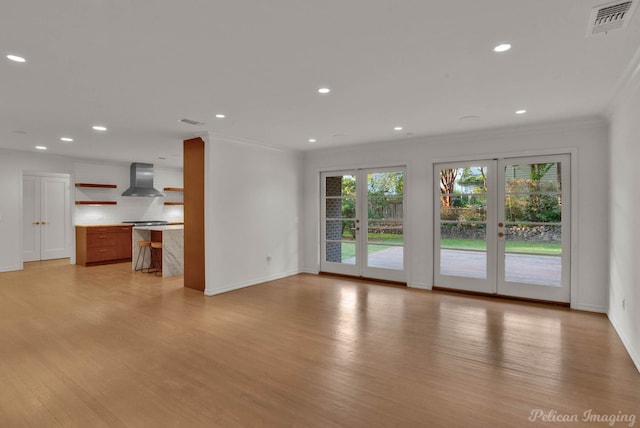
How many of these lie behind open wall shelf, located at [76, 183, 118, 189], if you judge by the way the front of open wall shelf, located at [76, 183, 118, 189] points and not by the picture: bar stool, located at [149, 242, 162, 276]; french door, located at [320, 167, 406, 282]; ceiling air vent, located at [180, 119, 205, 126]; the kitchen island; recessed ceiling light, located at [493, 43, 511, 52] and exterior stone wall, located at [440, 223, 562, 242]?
0

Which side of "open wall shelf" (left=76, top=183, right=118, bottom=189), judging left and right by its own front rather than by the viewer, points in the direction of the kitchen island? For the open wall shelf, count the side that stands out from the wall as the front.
front

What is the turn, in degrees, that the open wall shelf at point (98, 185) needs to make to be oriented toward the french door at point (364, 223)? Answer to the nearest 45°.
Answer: approximately 45° to its left

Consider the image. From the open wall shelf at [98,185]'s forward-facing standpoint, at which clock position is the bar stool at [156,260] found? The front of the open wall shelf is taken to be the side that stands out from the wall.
The bar stool is roughly at 11 o'clock from the open wall shelf.

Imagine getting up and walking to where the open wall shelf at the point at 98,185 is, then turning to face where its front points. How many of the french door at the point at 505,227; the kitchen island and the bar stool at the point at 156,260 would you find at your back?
0

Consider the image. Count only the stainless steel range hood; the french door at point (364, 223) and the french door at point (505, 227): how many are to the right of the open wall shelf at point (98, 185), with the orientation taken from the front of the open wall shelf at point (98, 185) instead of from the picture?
0

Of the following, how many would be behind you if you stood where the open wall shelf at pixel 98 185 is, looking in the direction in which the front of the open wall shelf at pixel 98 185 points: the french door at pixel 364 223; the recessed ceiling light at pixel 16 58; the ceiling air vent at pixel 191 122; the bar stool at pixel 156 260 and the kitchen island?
0

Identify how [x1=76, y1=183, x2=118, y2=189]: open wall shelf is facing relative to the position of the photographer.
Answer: facing the viewer

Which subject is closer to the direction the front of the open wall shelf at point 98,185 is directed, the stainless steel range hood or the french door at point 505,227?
the french door

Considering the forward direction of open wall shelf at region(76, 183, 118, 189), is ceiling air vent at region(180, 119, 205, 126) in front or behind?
in front

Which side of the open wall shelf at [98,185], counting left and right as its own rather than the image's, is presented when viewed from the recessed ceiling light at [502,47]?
front

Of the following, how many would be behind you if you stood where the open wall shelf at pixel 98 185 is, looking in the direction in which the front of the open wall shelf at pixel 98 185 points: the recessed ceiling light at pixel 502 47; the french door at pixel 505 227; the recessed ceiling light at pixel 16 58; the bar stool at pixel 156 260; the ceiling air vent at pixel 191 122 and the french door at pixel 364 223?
0

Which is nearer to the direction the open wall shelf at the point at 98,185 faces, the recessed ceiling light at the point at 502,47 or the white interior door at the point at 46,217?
the recessed ceiling light

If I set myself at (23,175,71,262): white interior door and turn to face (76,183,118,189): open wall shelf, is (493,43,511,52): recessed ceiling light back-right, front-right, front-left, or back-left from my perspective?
front-right

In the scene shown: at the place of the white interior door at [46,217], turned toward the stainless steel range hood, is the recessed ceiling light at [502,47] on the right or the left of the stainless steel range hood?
right

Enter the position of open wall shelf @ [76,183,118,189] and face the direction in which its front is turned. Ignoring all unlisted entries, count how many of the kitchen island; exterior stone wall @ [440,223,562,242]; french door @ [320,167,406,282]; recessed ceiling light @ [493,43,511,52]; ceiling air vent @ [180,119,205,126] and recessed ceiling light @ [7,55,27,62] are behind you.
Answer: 0

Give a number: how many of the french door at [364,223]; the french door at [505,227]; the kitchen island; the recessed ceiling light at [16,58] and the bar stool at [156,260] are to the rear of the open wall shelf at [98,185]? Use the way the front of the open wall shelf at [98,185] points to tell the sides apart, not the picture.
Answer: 0

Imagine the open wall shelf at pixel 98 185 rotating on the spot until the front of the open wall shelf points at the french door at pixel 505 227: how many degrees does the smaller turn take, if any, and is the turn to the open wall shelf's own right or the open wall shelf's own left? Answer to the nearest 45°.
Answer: approximately 45° to the open wall shelf's own left

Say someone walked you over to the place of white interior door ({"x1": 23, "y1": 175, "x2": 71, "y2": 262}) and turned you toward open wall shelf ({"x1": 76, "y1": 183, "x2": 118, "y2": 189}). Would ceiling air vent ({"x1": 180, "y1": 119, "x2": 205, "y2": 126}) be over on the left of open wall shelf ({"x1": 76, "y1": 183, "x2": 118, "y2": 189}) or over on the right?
right

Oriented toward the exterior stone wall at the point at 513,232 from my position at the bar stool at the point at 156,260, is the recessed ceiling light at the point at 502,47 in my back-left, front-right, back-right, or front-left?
front-right

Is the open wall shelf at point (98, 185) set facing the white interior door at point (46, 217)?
no

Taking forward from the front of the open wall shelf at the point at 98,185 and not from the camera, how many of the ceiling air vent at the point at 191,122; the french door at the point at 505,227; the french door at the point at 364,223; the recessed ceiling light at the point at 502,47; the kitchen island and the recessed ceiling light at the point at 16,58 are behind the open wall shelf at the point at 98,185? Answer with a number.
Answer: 0
